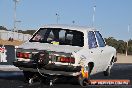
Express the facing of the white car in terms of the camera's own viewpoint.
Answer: facing away from the viewer and to the right of the viewer
